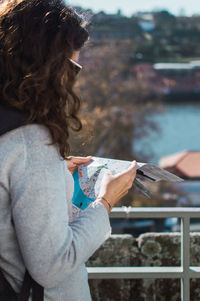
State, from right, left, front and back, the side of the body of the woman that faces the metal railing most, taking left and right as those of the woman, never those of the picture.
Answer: front

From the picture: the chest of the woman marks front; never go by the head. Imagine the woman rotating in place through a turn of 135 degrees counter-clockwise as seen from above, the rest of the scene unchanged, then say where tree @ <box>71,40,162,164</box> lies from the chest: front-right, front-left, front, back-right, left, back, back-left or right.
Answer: right

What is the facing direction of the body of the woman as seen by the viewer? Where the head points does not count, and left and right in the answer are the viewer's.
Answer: facing away from the viewer and to the right of the viewer

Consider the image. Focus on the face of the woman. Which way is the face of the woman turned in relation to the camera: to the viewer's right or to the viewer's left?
to the viewer's right
